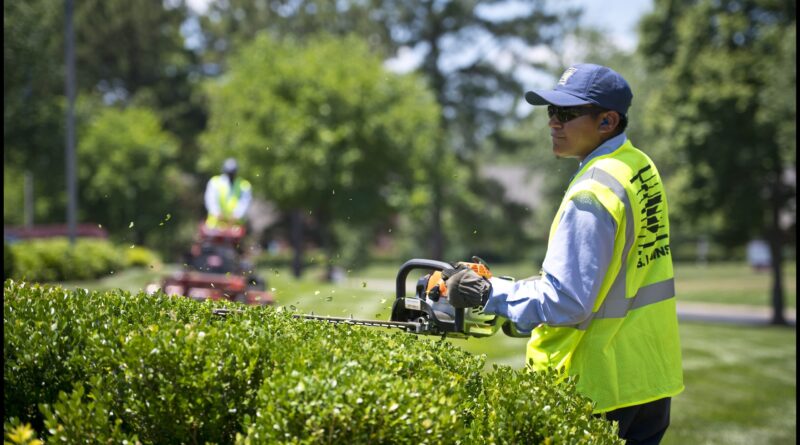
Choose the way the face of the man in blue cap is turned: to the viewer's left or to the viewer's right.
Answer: to the viewer's left

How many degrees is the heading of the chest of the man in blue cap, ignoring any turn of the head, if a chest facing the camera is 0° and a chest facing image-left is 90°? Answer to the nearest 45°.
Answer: approximately 90°

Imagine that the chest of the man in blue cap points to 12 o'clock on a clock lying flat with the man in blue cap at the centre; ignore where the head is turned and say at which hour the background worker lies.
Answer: The background worker is roughly at 2 o'clock from the man in blue cap.

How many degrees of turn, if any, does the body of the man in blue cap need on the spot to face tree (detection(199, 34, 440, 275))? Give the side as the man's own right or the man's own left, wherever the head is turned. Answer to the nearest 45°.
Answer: approximately 90° to the man's own right

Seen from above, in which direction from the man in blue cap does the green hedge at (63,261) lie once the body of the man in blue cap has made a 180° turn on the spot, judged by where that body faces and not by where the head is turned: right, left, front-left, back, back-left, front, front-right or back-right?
back-left

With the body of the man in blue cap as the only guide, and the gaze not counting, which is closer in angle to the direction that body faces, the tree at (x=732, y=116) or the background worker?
the background worker

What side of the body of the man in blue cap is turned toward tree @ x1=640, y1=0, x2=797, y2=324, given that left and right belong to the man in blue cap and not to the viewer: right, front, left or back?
right

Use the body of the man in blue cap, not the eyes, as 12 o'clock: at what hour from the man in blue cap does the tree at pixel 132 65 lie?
The tree is roughly at 2 o'clock from the man in blue cap.
